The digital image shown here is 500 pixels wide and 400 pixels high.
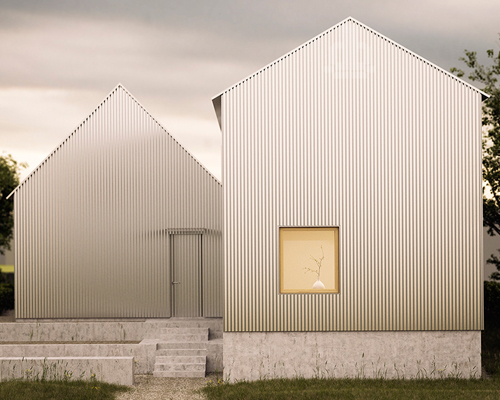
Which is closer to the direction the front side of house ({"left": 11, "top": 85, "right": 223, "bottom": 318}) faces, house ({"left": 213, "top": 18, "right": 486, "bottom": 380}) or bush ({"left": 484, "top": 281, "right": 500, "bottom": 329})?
the house

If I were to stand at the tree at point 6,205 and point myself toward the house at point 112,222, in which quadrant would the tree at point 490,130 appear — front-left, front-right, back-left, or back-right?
front-left

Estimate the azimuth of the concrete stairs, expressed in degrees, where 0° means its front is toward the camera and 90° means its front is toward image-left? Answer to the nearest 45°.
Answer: approximately 0°

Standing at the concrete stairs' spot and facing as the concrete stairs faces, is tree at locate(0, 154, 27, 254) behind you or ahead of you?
behind

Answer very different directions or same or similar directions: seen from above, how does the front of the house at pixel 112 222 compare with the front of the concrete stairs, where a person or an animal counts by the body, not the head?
same or similar directions

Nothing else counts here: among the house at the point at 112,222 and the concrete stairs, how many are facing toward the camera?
2

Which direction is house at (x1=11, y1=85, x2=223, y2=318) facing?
toward the camera

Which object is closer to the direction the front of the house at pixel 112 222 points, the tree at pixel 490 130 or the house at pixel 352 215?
the house
